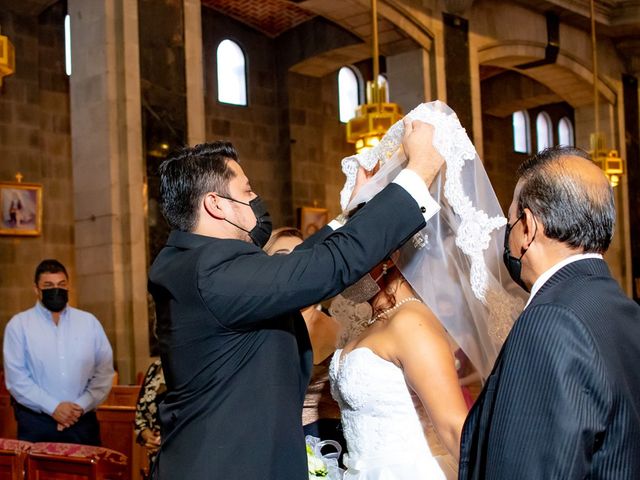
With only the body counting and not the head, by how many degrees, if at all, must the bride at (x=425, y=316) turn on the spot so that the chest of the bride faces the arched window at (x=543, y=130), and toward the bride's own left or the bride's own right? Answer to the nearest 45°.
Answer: approximately 135° to the bride's own right

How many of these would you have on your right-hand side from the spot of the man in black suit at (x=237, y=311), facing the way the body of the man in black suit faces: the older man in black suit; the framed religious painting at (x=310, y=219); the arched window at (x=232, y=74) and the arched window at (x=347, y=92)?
1

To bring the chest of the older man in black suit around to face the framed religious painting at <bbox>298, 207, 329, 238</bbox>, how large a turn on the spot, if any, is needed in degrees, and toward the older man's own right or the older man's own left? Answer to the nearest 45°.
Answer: approximately 45° to the older man's own right

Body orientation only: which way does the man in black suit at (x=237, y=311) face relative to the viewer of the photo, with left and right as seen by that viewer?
facing away from the viewer and to the right of the viewer

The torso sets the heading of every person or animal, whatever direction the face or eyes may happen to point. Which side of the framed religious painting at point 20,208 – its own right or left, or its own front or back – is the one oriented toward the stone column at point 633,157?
left

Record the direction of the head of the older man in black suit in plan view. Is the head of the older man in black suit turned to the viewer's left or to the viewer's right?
to the viewer's left

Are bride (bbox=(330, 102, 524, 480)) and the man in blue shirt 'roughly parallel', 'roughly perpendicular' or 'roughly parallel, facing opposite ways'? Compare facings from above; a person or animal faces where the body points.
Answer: roughly perpendicular

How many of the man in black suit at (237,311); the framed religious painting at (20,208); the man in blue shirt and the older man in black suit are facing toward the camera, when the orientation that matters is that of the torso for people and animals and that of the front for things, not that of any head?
2

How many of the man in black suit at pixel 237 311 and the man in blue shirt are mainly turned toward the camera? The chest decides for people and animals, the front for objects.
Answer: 1

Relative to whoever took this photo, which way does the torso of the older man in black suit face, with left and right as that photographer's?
facing away from the viewer and to the left of the viewer
